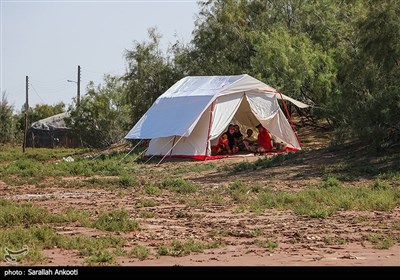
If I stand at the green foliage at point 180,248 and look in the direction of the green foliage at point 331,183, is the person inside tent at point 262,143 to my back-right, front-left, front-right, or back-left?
front-left

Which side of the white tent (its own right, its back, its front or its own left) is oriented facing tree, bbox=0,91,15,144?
back

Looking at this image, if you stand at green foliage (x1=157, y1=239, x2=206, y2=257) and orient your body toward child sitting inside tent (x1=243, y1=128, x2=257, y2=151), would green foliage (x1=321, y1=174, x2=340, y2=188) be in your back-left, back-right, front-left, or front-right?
front-right

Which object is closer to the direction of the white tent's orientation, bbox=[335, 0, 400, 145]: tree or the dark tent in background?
the tree

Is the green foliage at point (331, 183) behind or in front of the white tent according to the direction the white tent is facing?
in front

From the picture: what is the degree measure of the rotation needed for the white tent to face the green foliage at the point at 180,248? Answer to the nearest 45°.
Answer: approximately 45° to its right

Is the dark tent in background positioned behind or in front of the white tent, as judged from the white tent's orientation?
behind

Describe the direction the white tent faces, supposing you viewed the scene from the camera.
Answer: facing the viewer and to the right of the viewer
